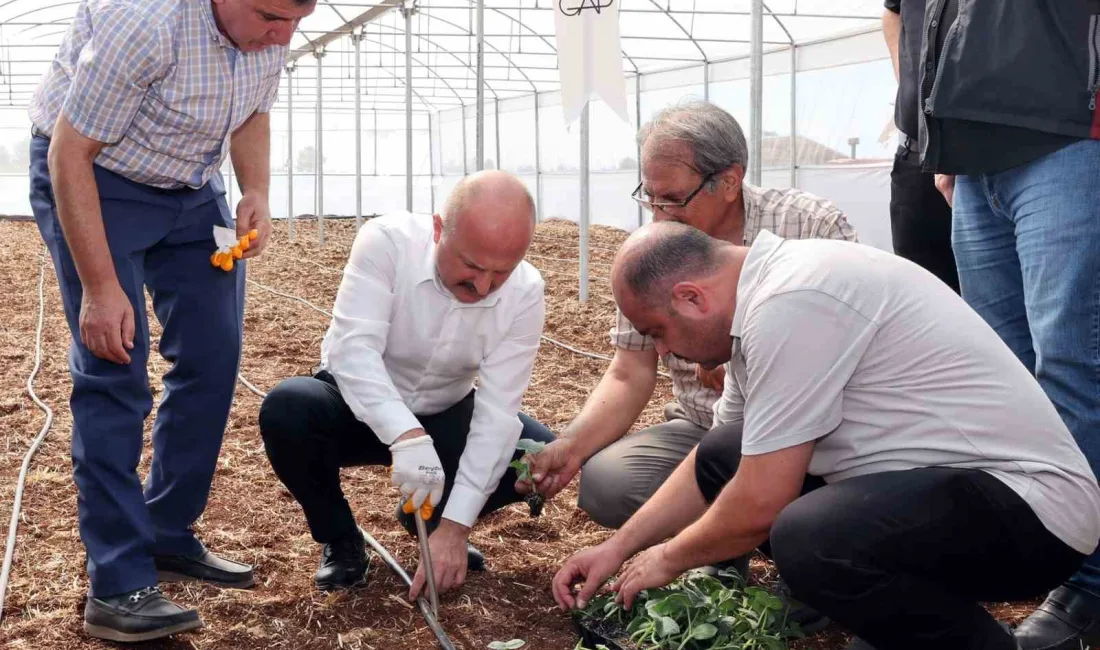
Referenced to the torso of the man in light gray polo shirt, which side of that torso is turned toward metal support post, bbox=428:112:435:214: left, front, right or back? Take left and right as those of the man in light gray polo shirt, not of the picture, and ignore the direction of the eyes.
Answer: right

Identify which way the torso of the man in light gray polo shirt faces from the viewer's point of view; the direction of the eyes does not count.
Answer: to the viewer's left

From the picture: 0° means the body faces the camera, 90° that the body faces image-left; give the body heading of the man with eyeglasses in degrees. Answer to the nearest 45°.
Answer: approximately 45°

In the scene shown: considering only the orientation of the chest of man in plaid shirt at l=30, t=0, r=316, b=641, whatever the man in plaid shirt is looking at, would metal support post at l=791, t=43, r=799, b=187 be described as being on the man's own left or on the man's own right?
on the man's own left

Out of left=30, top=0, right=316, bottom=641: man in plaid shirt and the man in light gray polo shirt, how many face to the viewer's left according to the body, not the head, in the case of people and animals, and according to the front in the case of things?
1

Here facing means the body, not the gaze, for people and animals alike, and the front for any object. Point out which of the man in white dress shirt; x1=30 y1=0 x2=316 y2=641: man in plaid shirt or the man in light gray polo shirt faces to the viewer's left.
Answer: the man in light gray polo shirt

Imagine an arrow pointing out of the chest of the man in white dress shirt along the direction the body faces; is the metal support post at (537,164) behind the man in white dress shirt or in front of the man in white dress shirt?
behind

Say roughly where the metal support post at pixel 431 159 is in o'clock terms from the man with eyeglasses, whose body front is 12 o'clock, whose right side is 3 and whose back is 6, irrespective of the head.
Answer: The metal support post is roughly at 4 o'clock from the man with eyeglasses.

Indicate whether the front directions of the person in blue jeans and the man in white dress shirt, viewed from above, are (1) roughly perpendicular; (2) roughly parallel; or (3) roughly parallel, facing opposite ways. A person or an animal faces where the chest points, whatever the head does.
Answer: roughly perpendicular

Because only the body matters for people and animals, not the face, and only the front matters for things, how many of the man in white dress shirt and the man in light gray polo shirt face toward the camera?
1

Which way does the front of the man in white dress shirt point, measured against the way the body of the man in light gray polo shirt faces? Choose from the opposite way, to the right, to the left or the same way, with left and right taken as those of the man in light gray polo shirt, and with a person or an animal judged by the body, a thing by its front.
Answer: to the left

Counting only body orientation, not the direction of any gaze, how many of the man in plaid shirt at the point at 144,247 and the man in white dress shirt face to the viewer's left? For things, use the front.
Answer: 0

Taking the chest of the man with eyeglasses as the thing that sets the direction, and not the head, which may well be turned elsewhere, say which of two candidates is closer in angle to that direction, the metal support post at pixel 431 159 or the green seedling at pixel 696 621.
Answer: the green seedling

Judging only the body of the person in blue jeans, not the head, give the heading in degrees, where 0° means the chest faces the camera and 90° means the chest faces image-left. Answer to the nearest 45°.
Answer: approximately 45°

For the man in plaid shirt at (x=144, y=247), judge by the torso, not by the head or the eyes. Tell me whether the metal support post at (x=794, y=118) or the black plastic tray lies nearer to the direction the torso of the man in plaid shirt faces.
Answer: the black plastic tray
